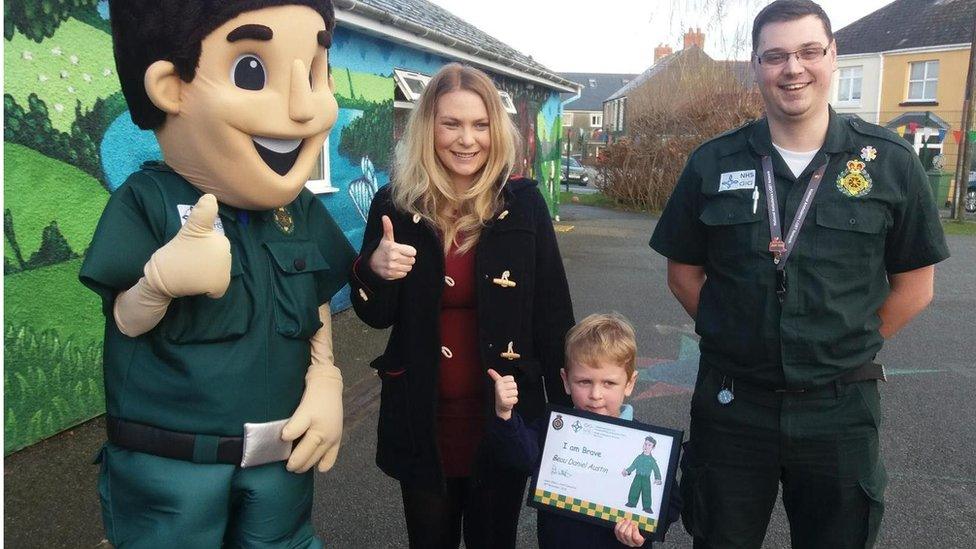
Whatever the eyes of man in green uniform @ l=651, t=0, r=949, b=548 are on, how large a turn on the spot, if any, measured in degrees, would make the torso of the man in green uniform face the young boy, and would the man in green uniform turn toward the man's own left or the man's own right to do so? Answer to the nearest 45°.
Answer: approximately 90° to the man's own right

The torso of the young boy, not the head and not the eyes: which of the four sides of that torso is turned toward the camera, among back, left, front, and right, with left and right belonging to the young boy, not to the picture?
front

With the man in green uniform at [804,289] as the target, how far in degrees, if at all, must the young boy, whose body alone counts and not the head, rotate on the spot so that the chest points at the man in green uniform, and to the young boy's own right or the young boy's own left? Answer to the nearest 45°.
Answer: approximately 90° to the young boy's own left

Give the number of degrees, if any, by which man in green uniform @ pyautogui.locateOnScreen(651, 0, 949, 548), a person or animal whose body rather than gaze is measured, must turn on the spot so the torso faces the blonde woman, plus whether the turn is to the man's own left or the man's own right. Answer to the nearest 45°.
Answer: approximately 90° to the man's own right

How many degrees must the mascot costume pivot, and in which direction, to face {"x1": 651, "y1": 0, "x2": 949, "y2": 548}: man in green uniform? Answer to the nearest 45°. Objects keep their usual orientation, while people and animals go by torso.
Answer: approximately 45° to its left

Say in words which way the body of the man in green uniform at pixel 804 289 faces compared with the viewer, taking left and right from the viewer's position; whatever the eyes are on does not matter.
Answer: facing the viewer

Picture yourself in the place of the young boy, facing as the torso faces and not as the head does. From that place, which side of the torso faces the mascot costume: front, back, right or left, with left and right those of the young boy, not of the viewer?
right

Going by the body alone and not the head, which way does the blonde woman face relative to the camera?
toward the camera

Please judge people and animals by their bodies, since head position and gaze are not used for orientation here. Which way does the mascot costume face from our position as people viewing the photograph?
facing the viewer and to the right of the viewer

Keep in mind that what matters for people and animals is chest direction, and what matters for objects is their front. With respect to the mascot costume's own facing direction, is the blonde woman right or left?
on its left

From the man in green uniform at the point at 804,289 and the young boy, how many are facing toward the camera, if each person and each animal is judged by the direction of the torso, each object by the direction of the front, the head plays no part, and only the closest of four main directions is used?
2

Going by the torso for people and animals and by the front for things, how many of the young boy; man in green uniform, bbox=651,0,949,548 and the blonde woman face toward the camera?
3
